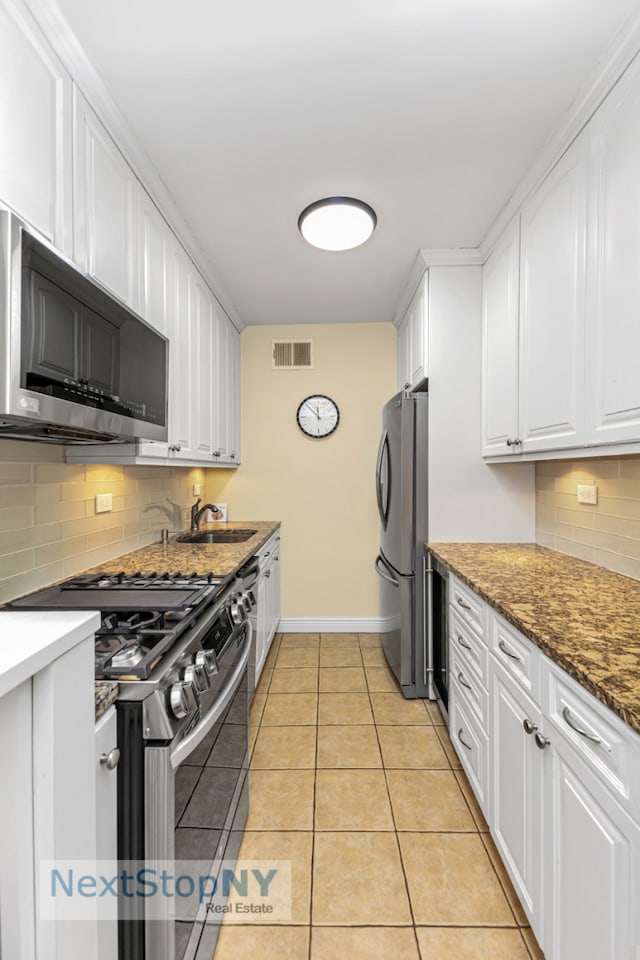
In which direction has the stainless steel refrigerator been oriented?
to the viewer's left

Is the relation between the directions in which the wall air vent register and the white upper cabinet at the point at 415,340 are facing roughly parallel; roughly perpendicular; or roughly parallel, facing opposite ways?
roughly perpendicular

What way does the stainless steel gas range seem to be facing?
to the viewer's right

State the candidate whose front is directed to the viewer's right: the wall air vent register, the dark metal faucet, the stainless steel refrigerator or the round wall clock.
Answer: the dark metal faucet

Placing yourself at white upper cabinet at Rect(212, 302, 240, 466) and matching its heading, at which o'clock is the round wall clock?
The round wall clock is roughly at 11 o'clock from the white upper cabinet.

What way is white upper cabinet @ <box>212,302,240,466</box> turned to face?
to the viewer's right

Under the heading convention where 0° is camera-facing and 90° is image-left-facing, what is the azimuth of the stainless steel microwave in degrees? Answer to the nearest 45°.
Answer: approximately 315°

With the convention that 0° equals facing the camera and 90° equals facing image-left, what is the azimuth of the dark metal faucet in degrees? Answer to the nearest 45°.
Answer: approximately 270°

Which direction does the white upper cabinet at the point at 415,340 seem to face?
to the viewer's left
